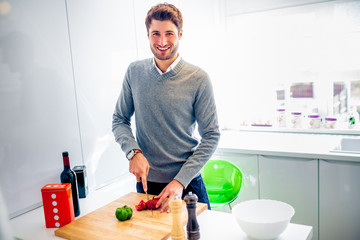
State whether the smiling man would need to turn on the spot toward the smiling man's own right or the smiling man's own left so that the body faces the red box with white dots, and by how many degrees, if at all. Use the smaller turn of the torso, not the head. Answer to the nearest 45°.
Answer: approximately 45° to the smiling man's own right

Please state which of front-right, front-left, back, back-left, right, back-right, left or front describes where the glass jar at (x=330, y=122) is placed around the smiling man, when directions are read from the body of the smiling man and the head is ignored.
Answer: back-left

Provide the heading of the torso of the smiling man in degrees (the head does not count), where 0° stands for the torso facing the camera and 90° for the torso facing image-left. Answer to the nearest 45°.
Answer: approximately 0°

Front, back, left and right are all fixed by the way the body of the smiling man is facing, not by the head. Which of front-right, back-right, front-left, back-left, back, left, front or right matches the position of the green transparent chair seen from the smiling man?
back-left

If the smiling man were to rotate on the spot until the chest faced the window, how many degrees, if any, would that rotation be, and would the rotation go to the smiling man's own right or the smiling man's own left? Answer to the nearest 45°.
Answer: approximately 135° to the smiling man's own left

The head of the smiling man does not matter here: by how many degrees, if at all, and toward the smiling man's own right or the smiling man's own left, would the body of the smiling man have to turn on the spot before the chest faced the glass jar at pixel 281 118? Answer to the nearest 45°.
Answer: approximately 135° to the smiling man's own left

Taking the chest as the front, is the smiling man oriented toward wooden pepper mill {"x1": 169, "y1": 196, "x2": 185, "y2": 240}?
yes

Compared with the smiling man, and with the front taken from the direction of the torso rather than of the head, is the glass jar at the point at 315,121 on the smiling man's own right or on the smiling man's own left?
on the smiling man's own left
